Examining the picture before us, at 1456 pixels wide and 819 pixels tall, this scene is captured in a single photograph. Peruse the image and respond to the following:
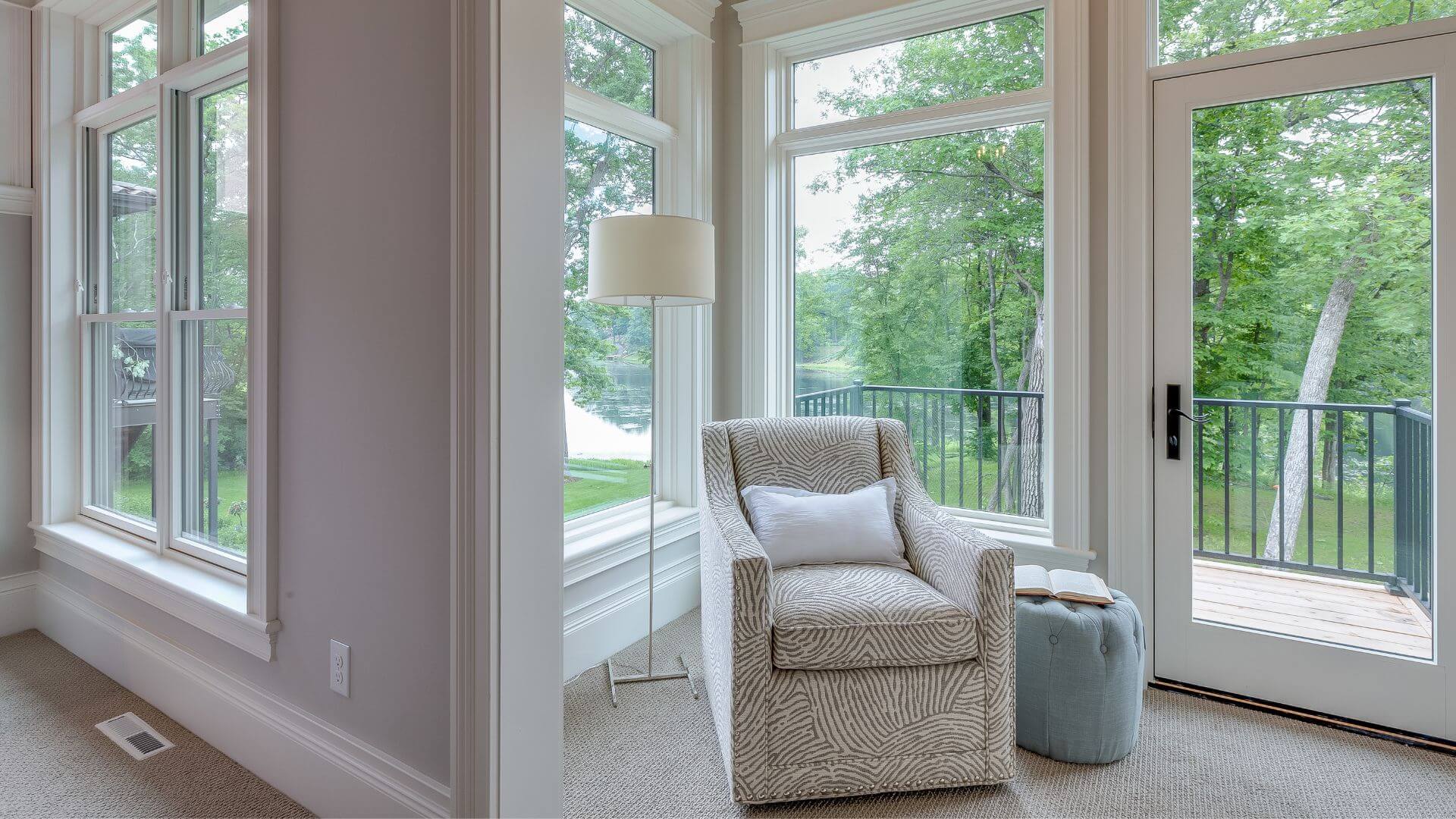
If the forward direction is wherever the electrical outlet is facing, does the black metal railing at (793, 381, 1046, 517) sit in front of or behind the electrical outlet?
behind

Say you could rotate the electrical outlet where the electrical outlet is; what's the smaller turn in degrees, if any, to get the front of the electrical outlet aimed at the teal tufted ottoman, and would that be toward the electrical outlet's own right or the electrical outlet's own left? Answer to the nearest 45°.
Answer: approximately 135° to the electrical outlet's own left

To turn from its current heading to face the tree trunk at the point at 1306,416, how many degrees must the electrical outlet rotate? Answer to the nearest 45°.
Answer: approximately 135° to its left

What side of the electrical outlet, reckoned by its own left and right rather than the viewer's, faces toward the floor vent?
right

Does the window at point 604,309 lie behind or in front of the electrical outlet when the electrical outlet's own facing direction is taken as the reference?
behind

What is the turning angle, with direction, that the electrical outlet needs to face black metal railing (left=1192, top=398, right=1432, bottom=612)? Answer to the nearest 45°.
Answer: approximately 135° to its left
